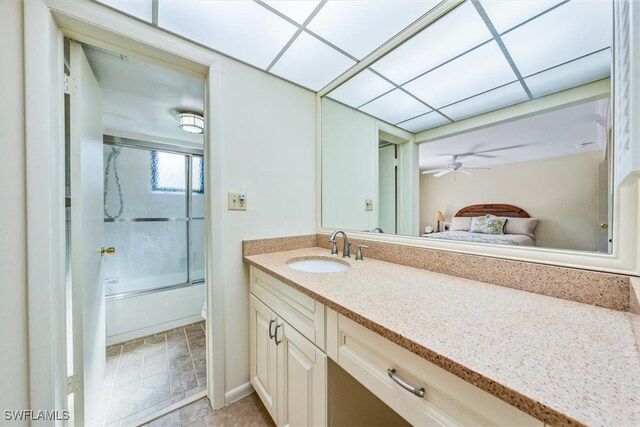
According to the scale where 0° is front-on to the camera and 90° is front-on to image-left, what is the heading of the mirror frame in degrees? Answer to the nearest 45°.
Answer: approximately 45°

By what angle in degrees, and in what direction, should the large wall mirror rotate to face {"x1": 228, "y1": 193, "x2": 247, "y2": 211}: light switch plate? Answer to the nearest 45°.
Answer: approximately 45° to its right

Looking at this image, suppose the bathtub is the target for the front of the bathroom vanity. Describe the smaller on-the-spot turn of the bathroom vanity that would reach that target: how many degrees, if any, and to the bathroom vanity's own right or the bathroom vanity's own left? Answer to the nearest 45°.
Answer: approximately 45° to the bathroom vanity's own right

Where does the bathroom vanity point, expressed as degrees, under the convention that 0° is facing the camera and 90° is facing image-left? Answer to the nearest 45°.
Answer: approximately 45°

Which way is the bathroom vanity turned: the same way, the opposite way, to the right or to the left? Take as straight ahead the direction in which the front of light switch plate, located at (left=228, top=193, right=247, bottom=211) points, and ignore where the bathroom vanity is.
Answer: to the right

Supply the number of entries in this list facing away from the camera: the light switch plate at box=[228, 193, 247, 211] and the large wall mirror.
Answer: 0

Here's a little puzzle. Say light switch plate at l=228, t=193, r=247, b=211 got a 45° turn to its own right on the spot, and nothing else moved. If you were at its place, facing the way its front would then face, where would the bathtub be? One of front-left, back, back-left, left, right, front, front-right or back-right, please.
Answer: right

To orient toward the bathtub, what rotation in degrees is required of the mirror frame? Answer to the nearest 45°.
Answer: approximately 45° to its right

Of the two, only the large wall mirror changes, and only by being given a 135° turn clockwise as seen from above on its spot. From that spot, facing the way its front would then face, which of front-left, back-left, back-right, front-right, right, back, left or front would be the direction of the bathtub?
left

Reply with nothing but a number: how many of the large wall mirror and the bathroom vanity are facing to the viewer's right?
0
